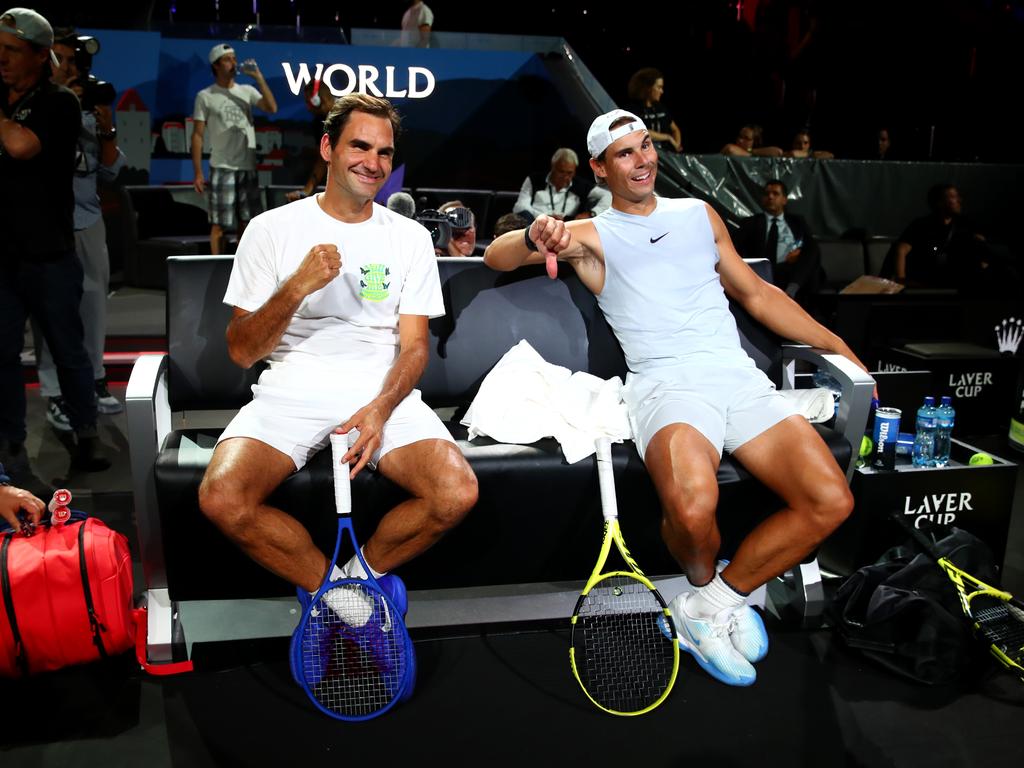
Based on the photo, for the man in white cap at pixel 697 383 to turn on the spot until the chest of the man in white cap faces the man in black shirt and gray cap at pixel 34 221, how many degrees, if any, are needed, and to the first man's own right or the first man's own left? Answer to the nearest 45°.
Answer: approximately 90° to the first man's own right

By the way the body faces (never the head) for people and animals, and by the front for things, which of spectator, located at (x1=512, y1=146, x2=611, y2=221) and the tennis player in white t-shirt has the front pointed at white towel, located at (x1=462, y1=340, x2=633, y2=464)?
the spectator

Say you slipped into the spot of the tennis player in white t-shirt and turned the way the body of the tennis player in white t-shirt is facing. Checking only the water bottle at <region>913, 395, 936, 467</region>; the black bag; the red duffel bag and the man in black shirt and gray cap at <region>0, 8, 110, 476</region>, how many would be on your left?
2

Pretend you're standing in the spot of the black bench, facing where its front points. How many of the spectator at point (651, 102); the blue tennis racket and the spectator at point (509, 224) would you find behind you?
2

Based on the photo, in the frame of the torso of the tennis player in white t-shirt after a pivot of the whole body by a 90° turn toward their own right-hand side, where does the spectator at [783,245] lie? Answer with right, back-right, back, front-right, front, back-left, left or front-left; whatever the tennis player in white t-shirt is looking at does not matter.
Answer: back-right

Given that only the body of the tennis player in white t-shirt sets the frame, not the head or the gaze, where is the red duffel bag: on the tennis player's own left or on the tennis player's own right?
on the tennis player's own right

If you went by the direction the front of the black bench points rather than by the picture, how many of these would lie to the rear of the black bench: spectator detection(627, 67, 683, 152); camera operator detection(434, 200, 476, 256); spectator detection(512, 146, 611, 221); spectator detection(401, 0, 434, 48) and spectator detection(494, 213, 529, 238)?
5

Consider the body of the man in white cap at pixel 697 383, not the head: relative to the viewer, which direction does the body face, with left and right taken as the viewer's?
facing the viewer

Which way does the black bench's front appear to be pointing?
toward the camera

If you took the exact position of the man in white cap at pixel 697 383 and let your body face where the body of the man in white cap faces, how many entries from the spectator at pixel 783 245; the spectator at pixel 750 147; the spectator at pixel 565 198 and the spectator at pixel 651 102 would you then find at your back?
4

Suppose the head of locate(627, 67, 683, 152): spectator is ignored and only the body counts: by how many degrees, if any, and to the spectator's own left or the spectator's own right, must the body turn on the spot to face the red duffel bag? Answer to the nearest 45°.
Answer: approximately 45° to the spectator's own right

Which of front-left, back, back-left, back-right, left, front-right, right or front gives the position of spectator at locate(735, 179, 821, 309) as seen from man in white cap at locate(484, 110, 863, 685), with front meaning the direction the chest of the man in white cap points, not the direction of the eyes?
back

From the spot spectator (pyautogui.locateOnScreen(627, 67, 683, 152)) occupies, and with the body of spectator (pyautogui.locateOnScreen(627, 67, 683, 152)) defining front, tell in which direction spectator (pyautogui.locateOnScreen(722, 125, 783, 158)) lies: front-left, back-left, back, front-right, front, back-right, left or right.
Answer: left

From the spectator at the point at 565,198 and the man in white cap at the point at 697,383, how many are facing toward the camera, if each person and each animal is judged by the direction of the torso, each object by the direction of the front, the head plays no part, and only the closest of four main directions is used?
2

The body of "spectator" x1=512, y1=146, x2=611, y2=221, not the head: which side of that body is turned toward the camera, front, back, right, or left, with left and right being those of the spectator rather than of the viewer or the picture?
front

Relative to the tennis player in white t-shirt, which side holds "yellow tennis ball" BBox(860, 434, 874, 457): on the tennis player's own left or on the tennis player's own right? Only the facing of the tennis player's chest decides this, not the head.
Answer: on the tennis player's own left
